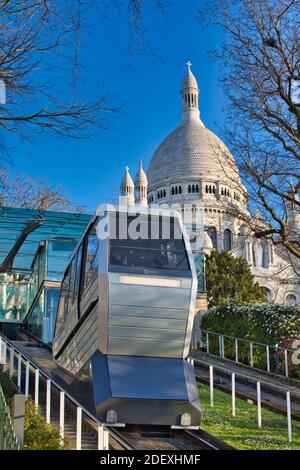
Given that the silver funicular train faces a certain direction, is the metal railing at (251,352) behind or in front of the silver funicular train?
behind

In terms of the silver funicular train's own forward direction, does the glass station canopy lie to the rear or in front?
to the rear

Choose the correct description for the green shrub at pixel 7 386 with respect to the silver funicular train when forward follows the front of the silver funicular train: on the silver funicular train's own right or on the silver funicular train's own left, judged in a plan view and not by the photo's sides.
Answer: on the silver funicular train's own right

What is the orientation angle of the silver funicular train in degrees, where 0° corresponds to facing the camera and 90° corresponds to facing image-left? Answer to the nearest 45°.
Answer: approximately 0°

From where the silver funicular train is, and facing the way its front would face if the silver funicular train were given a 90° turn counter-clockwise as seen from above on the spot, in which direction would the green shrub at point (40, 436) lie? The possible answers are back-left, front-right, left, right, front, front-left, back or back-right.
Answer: back-right

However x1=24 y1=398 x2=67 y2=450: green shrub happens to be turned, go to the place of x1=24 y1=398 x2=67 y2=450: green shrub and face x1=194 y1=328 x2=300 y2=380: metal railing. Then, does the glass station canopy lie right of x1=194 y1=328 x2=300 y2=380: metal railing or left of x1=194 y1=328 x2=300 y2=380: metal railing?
left
